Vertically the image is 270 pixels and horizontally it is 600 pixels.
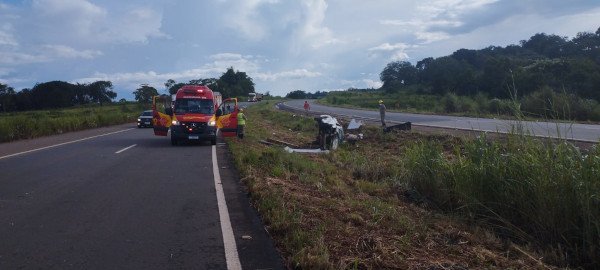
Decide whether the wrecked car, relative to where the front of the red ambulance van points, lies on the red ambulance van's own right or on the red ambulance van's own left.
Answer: on the red ambulance van's own left

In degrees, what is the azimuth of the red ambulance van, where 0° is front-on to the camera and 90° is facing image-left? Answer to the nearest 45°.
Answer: approximately 0°
